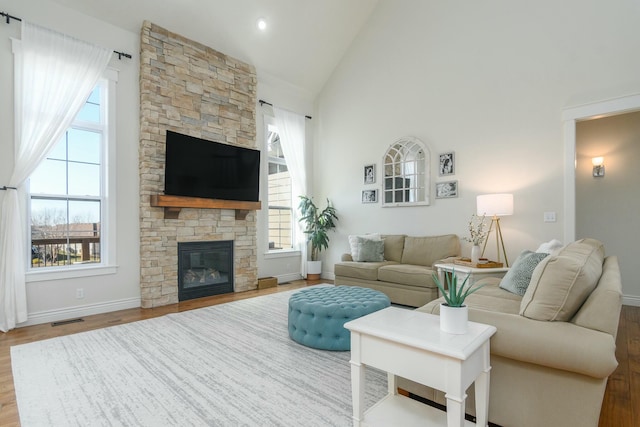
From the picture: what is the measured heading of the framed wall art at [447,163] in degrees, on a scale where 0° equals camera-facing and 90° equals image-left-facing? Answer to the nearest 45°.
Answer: approximately 45°

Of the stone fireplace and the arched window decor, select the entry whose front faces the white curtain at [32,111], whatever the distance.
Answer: the arched window decor

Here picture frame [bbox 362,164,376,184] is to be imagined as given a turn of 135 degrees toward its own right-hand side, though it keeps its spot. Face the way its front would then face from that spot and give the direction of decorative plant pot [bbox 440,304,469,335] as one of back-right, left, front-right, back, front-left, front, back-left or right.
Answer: back

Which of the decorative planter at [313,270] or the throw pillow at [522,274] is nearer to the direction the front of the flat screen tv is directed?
the throw pillow

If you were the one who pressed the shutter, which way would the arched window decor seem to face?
facing the viewer and to the left of the viewer

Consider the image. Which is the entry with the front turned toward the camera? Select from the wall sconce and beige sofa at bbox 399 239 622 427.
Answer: the wall sconce

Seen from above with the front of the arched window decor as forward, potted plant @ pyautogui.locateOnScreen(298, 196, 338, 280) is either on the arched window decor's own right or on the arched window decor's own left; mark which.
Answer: on the arched window decor's own right

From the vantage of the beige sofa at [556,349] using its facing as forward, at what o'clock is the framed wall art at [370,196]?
The framed wall art is roughly at 2 o'clock from the beige sofa.

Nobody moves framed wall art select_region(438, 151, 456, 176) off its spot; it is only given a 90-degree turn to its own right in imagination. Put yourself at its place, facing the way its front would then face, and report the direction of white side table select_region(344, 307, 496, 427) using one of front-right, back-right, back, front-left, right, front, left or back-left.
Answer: back-left

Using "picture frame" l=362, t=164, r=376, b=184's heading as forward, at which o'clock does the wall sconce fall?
The wall sconce is roughly at 8 o'clock from the picture frame.

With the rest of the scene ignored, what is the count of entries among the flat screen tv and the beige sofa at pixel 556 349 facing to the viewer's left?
1

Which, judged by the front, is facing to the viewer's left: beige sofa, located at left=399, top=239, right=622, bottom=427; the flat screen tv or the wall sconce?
the beige sofa

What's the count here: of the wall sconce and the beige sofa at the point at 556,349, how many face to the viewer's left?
1

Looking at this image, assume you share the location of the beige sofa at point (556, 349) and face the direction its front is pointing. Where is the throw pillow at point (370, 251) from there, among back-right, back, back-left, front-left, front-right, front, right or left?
front-right

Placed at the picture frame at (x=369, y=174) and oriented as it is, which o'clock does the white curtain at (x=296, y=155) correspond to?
The white curtain is roughly at 2 o'clock from the picture frame.

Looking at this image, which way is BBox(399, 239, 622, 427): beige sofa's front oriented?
to the viewer's left

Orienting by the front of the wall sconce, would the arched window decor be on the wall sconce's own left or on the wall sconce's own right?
on the wall sconce's own right

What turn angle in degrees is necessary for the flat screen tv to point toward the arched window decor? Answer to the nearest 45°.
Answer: approximately 45° to its left
